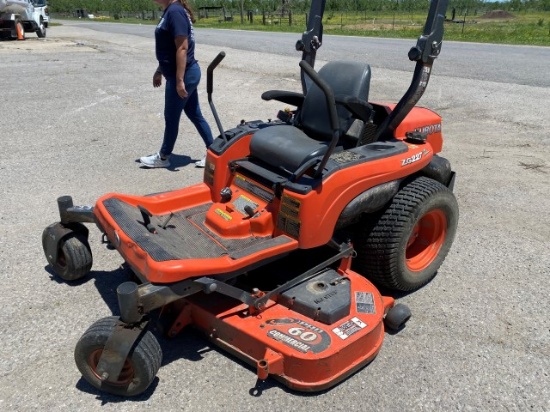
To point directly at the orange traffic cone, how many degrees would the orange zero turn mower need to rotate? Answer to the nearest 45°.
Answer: approximately 90° to its right

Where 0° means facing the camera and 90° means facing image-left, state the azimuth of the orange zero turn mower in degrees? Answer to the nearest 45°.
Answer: approximately 45°

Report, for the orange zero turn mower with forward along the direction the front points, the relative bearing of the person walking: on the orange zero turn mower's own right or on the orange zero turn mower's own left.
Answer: on the orange zero turn mower's own right
